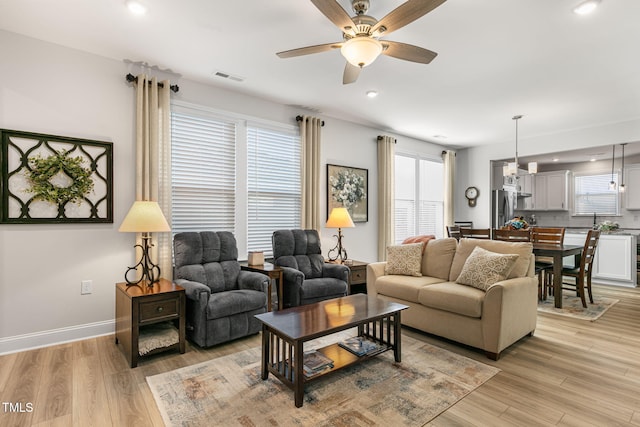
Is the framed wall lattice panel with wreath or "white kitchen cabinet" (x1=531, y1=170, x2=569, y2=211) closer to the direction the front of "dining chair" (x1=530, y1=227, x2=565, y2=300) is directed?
the framed wall lattice panel with wreath

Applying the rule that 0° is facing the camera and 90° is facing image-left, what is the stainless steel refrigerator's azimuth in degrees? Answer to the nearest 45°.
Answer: approximately 315°

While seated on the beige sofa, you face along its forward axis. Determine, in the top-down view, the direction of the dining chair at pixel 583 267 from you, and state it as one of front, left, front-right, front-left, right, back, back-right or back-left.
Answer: back

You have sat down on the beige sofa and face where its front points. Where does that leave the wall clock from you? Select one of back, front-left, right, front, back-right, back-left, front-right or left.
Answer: back-right

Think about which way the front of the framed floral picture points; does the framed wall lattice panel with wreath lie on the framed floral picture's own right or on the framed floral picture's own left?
on the framed floral picture's own right

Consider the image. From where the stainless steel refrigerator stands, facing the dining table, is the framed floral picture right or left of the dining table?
right

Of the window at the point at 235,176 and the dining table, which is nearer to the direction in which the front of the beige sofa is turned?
the window

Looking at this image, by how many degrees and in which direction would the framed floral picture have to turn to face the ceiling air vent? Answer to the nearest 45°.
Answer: approximately 90° to its right

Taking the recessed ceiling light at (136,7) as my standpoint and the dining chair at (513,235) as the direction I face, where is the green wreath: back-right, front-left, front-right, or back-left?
back-left
